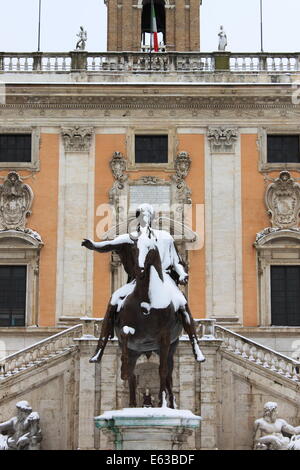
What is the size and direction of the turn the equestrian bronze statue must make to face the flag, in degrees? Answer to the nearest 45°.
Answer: approximately 180°

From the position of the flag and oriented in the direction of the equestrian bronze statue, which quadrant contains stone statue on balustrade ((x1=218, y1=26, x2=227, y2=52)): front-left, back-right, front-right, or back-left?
front-left

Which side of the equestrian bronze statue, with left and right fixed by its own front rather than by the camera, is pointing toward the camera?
front

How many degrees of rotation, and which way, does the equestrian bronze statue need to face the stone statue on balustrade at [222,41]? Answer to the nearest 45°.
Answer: approximately 180°

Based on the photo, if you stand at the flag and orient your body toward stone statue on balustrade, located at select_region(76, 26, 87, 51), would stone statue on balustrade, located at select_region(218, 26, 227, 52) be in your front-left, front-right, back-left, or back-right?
back-left

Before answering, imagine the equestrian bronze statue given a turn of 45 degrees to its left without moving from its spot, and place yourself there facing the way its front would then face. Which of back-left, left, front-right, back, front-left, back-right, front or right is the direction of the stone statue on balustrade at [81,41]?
back-left
